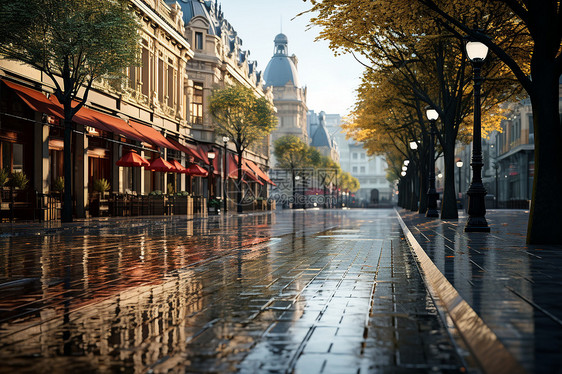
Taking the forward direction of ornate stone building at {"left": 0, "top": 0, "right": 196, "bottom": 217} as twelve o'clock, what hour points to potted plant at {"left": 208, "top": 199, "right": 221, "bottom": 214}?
The potted plant is roughly at 9 o'clock from the ornate stone building.

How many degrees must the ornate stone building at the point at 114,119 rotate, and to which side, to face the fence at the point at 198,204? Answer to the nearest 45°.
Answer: approximately 90° to its left

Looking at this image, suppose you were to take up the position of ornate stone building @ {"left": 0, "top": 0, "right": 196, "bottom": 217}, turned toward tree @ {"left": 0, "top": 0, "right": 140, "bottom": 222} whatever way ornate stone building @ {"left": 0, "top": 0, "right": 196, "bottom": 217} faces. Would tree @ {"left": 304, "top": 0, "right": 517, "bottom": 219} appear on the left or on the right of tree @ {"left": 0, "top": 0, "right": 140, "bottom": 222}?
left

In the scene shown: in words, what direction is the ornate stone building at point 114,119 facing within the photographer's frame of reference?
facing the viewer and to the right of the viewer

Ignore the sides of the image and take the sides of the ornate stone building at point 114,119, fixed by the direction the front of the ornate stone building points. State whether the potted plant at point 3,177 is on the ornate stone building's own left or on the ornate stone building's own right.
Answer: on the ornate stone building's own right

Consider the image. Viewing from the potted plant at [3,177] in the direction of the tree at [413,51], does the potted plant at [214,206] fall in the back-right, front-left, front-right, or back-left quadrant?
front-left

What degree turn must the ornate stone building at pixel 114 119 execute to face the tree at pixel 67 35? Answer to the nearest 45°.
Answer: approximately 45° to its right

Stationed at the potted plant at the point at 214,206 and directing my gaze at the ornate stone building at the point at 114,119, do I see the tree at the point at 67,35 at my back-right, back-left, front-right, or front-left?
front-left

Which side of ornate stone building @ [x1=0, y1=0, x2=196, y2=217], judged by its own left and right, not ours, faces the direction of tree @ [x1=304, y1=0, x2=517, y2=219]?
front
